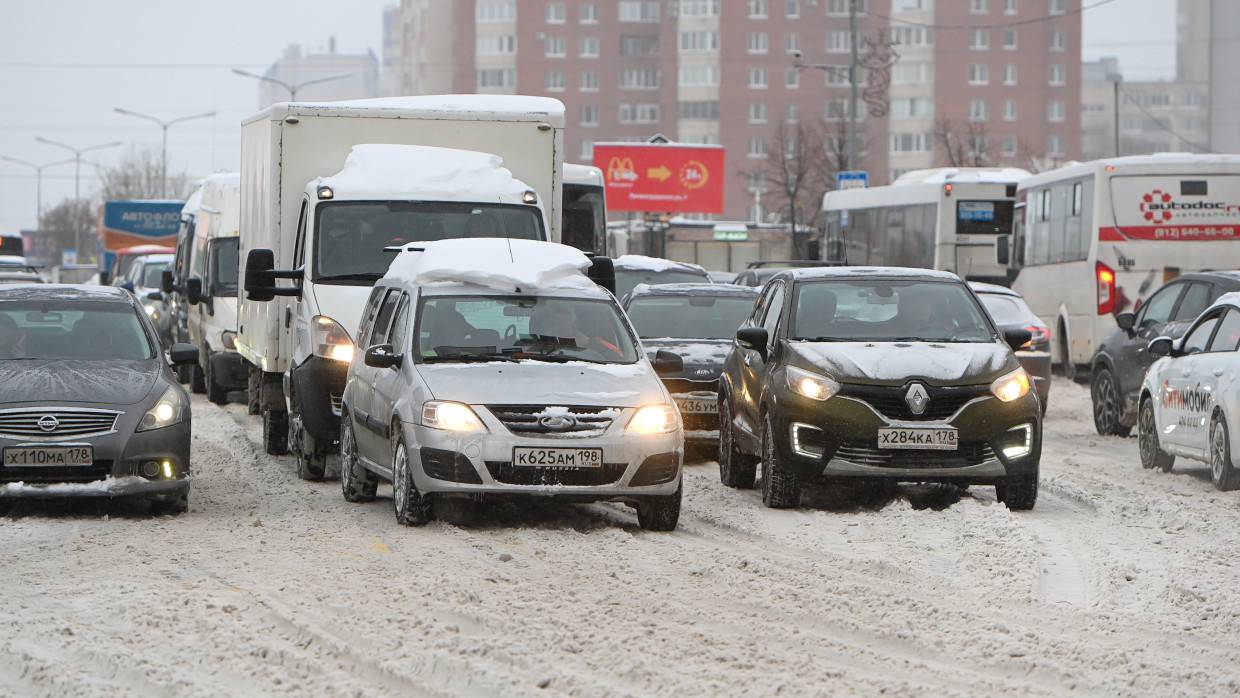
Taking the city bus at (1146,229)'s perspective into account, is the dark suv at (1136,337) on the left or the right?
on its left

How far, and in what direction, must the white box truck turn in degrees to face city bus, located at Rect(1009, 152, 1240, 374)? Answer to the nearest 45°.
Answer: approximately 135° to its left

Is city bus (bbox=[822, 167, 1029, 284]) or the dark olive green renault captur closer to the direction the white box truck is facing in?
the dark olive green renault captur

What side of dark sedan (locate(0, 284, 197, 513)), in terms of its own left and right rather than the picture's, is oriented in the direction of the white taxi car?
left

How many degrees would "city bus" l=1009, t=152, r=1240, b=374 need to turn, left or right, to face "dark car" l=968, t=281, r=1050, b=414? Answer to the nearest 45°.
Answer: approximately 135° to its left

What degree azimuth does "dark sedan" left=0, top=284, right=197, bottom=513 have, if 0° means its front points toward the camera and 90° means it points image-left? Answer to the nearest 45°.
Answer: approximately 0°

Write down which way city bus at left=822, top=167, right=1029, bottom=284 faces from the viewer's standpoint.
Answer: facing away from the viewer and to the left of the viewer
